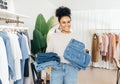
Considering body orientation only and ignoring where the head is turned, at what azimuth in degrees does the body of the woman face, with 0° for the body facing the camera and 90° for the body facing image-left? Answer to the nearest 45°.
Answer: approximately 0°

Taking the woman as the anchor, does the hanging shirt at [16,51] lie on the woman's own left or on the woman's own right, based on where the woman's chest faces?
on the woman's own right

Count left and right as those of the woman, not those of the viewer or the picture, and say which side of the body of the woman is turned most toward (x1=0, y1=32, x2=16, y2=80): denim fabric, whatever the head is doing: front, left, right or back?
right

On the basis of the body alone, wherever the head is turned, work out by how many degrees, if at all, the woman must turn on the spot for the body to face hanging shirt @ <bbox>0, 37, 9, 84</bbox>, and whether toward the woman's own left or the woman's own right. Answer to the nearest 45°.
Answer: approximately 45° to the woman's own right
